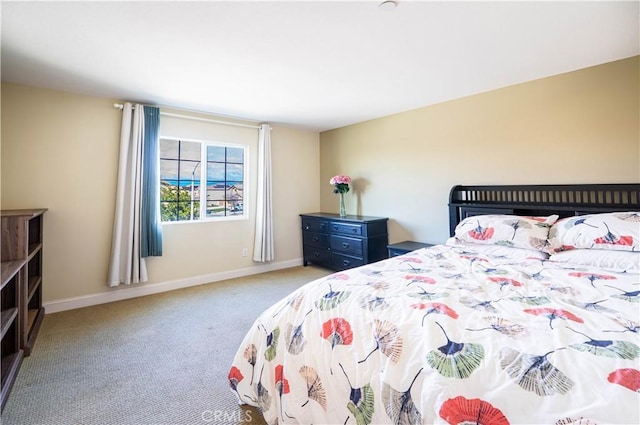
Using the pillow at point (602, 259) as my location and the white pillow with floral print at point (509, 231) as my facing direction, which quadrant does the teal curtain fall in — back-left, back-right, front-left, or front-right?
front-left

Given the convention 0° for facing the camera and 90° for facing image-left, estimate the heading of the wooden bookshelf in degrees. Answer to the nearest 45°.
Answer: approximately 270°

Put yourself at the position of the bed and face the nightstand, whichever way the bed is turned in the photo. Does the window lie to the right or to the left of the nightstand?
left

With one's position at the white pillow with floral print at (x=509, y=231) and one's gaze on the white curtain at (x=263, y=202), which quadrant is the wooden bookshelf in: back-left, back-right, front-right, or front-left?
front-left

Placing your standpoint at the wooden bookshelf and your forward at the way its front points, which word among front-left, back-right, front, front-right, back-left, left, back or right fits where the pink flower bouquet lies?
front

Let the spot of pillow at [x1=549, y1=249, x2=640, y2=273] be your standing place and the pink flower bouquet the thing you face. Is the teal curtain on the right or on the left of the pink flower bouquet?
left
